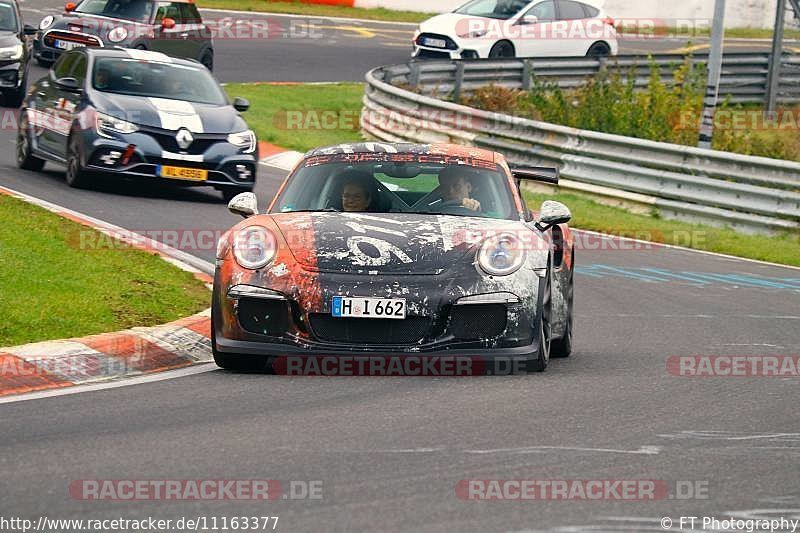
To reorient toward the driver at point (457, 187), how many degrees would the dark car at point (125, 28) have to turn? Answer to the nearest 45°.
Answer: approximately 45° to its left

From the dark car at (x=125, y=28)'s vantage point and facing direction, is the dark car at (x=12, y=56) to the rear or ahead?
ahead

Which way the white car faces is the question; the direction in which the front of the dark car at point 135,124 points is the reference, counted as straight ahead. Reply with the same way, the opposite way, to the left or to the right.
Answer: to the right

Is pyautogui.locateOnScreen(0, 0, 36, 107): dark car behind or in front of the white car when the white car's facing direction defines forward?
in front

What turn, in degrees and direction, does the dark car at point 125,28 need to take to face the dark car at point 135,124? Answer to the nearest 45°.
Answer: approximately 45° to its left

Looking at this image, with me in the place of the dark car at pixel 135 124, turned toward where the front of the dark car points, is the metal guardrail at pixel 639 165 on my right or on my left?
on my left

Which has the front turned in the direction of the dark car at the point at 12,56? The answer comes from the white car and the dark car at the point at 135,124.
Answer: the white car

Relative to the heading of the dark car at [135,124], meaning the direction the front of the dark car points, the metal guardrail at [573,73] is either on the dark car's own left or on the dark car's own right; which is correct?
on the dark car's own left

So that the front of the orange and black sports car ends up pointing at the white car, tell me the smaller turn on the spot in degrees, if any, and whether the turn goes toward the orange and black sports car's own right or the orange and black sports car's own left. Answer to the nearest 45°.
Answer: approximately 180°

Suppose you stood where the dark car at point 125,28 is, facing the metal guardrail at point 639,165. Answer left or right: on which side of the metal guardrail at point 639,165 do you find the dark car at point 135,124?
right
